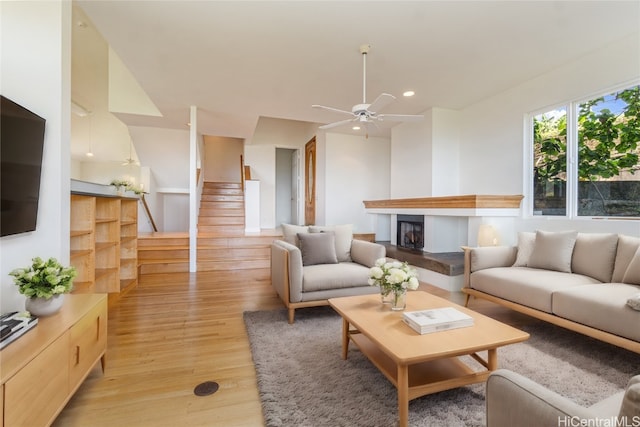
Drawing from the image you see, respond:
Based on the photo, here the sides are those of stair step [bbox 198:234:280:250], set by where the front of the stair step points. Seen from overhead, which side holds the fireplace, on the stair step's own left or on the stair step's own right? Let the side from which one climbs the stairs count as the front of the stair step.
on the stair step's own left

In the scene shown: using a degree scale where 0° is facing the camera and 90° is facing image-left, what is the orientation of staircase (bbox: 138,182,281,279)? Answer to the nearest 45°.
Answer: approximately 0°

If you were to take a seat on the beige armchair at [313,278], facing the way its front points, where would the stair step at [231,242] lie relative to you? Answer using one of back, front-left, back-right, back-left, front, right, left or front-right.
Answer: back

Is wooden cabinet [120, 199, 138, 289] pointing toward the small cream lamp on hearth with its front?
yes

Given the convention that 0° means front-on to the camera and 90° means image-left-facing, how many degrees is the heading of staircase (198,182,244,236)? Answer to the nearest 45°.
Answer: approximately 0°
